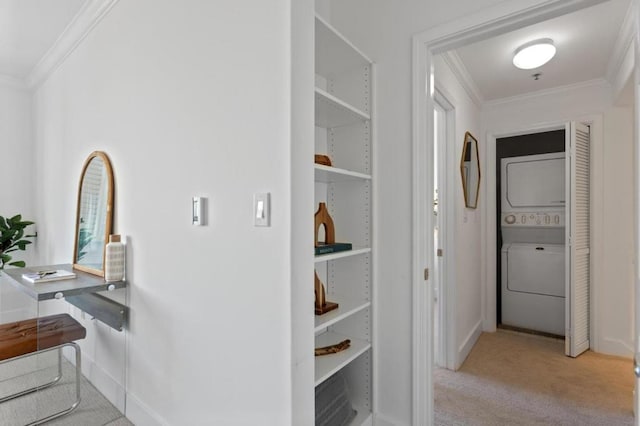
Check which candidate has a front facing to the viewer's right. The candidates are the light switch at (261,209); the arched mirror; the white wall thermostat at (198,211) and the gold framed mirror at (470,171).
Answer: the gold framed mirror

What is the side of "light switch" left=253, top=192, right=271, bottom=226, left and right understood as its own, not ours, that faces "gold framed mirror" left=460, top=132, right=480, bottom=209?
back

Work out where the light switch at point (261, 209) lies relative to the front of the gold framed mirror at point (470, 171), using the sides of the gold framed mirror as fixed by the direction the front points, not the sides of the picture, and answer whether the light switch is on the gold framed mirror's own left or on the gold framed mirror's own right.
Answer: on the gold framed mirror's own right

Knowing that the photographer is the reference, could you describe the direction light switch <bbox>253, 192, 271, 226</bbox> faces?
facing the viewer and to the left of the viewer

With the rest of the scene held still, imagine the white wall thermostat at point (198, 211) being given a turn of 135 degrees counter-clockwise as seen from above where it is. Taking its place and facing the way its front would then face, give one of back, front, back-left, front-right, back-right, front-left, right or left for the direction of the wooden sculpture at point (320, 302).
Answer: front

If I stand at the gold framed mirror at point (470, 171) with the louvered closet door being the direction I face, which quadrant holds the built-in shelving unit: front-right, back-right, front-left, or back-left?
back-right

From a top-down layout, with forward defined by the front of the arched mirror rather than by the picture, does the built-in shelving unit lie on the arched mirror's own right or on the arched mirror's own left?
on the arched mirror's own left

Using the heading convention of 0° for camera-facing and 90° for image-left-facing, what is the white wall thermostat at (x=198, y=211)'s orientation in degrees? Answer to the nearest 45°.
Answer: approximately 45°

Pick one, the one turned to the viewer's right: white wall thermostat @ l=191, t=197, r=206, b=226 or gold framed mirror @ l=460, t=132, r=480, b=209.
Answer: the gold framed mirror

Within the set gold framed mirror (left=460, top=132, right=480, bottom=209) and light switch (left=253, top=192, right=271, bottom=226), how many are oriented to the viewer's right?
1

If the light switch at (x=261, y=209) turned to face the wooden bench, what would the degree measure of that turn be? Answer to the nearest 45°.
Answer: approximately 90° to its right

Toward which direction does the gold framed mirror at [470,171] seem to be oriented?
to the viewer's right

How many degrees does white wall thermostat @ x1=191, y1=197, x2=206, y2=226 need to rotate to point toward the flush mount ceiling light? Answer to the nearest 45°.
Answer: approximately 135° to its left
